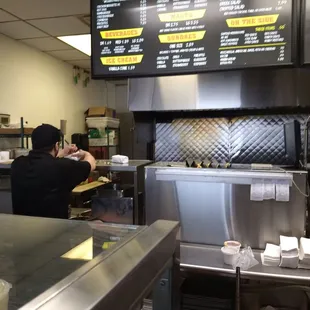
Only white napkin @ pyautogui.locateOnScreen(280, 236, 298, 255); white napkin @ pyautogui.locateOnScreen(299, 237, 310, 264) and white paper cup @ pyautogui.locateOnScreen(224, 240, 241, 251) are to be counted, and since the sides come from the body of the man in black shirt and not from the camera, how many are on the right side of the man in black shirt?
3

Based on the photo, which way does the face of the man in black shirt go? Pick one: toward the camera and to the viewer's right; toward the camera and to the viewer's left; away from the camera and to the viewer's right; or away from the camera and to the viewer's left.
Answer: away from the camera and to the viewer's right

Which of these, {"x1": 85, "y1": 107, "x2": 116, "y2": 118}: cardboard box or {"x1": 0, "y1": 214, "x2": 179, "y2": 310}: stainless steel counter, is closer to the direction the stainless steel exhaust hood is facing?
the stainless steel counter

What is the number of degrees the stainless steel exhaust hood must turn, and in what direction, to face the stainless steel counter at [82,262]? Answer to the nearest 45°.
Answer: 0° — it already faces it

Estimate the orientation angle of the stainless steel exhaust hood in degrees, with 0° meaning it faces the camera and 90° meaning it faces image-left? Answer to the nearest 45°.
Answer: approximately 0°

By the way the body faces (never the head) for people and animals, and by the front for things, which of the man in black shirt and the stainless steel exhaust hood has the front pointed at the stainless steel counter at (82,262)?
the stainless steel exhaust hood

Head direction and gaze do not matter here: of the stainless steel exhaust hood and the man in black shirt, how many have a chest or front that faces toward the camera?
1

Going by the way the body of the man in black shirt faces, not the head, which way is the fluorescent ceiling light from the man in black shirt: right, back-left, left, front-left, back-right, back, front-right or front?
front-left

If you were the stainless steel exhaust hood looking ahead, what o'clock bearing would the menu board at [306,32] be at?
The menu board is roughly at 11 o'clock from the stainless steel exhaust hood.

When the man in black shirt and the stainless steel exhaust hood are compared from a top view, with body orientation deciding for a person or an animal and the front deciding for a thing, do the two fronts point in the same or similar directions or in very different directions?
very different directions
